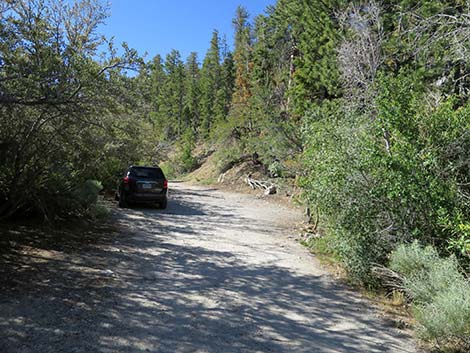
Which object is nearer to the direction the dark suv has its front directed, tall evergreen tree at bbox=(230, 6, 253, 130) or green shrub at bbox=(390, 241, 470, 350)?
the tall evergreen tree

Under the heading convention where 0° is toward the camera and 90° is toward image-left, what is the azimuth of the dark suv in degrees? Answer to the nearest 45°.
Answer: approximately 180°

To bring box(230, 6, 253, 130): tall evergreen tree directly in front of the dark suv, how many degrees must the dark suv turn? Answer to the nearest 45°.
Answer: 0° — it already faces it

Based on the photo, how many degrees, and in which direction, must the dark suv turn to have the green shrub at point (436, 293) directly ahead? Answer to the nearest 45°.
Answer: approximately 180°

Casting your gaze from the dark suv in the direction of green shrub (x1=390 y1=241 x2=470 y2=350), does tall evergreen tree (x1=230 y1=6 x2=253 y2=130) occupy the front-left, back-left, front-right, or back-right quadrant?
back-left

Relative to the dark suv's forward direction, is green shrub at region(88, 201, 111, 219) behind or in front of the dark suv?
behind

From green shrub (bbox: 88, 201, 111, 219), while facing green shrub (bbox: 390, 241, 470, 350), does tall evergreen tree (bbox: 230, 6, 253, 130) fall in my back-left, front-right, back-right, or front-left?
back-left

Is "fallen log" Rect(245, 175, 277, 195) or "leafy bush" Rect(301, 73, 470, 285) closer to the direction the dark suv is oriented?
the fallen log

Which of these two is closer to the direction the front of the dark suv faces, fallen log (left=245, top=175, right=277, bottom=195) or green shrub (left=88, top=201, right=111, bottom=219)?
the fallen log

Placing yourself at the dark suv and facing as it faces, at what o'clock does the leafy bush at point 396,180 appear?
The leafy bush is roughly at 5 o'clock from the dark suv.

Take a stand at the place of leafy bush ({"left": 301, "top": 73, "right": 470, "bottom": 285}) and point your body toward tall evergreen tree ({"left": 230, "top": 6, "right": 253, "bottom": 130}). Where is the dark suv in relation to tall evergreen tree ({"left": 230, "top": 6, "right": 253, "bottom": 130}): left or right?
left

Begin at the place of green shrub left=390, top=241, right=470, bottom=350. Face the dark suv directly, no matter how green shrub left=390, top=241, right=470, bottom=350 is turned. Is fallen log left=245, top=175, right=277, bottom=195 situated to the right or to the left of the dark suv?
right

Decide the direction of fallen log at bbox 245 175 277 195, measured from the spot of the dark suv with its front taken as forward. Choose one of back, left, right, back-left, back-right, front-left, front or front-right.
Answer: front-right

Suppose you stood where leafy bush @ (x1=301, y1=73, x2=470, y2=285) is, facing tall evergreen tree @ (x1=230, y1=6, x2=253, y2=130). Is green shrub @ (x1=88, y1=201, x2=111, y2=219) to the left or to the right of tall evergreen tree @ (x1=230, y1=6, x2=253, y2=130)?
left
